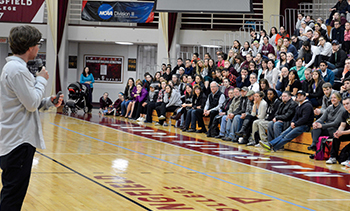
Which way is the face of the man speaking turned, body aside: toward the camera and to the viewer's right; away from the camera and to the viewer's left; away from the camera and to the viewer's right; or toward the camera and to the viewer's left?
away from the camera and to the viewer's right

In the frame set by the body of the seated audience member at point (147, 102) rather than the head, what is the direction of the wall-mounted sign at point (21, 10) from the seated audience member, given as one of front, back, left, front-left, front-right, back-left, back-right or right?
right

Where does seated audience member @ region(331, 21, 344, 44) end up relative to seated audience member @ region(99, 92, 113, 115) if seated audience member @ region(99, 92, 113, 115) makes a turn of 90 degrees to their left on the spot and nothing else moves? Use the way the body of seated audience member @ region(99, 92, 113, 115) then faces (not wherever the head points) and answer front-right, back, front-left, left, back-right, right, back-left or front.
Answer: front

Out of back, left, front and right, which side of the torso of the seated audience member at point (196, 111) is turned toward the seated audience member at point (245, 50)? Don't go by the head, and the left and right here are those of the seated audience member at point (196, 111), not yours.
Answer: back

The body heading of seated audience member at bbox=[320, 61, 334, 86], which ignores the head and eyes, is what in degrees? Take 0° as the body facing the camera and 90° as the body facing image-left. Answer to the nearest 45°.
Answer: approximately 45°

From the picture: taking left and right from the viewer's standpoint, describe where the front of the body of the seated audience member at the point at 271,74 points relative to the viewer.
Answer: facing the viewer and to the left of the viewer

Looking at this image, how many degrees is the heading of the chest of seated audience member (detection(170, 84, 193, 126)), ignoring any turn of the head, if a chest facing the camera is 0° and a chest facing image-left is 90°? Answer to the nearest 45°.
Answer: approximately 45°

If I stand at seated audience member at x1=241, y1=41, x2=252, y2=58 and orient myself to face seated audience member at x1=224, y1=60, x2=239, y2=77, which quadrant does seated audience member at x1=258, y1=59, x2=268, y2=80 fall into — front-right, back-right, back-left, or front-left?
front-left

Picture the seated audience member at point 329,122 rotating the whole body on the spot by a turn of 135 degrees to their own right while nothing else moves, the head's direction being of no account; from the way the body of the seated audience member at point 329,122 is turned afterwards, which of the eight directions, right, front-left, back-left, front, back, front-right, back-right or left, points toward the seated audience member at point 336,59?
front

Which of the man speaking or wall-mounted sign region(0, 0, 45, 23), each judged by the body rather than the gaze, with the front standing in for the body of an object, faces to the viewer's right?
the man speaking

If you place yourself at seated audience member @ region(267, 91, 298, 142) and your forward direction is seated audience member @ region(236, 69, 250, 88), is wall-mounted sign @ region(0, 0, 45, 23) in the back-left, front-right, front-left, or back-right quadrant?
front-left

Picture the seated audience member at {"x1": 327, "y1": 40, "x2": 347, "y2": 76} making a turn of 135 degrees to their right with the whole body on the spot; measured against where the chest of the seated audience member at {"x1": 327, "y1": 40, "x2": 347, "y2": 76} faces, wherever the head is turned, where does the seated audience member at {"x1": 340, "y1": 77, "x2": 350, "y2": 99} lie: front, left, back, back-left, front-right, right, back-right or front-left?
back
